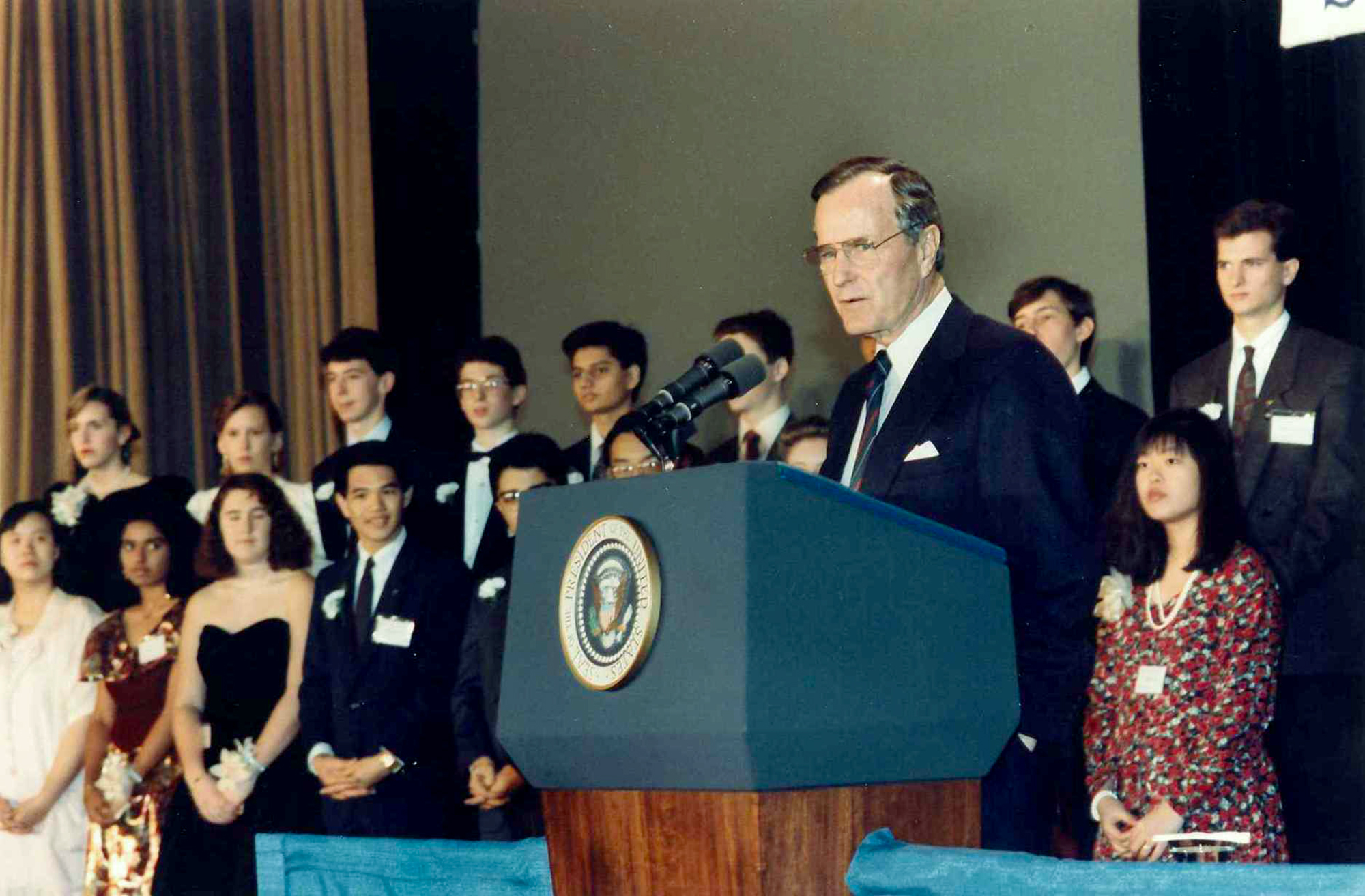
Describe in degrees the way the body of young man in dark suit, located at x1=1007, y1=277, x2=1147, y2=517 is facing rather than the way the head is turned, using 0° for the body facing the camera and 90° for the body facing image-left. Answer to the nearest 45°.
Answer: approximately 45°

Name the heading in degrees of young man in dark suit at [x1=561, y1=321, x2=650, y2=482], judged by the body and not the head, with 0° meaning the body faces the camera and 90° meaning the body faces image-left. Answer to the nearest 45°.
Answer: approximately 45°

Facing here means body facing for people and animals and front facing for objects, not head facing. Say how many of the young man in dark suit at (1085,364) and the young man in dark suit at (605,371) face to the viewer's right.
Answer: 0

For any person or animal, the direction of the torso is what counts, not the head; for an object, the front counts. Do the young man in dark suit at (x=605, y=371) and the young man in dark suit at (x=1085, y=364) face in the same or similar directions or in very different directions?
same or similar directions

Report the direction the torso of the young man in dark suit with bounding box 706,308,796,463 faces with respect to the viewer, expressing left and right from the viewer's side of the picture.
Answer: facing the viewer and to the left of the viewer

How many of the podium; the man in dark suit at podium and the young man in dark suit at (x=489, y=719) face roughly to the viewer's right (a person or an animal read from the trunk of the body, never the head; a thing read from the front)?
0

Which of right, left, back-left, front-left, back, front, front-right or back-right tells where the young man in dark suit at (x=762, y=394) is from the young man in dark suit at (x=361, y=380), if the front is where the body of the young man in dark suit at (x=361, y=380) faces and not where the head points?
left

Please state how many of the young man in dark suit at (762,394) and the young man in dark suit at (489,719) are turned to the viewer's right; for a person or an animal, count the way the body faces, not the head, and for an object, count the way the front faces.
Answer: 0

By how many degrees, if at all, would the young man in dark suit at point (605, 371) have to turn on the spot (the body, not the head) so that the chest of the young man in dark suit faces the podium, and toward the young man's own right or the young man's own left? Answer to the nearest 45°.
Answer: approximately 45° to the young man's own left

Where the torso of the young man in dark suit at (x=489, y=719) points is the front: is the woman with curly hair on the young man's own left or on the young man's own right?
on the young man's own right

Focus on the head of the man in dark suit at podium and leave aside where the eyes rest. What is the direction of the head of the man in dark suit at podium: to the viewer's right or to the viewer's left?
to the viewer's left

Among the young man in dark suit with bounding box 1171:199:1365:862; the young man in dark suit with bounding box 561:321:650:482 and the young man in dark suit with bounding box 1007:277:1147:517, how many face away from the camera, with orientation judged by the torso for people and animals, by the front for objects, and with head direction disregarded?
0

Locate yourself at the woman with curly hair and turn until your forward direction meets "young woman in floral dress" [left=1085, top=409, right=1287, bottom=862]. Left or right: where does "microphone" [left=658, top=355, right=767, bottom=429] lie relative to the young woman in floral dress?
right

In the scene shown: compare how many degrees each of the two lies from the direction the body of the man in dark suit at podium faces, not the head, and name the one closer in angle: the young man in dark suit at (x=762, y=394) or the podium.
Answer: the podium
